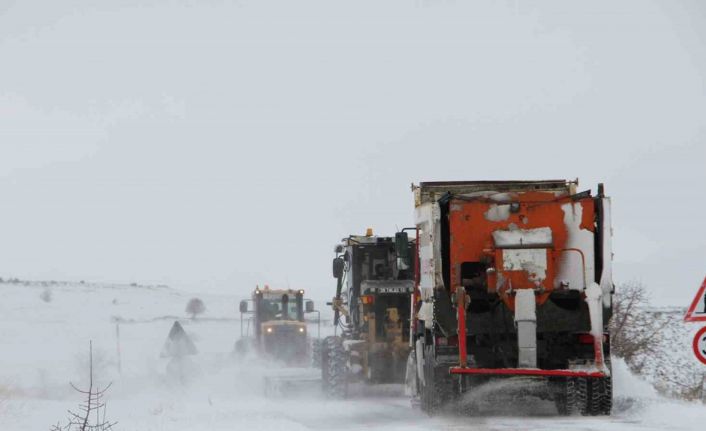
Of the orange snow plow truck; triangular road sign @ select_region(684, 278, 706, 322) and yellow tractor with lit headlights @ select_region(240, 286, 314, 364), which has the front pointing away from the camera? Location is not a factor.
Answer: the orange snow plow truck

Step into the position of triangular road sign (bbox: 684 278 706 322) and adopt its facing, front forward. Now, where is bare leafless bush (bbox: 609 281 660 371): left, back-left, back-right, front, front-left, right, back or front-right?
back

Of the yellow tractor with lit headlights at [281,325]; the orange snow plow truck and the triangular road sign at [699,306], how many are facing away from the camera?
1

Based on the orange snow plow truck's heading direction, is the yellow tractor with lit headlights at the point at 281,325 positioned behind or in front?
in front

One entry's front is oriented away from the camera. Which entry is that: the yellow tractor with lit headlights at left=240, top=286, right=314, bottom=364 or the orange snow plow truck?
the orange snow plow truck

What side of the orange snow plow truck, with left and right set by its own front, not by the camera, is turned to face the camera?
back

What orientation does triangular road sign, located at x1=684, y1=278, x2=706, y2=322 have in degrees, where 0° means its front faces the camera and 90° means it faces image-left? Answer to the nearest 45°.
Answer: approximately 0°

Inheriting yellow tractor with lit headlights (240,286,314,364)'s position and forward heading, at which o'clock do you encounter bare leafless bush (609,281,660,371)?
The bare leafless bush is roughly at 11 o'clock from the yellow tractor with lit headlights.

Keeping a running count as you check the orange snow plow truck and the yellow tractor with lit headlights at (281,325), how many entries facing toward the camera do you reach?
1
